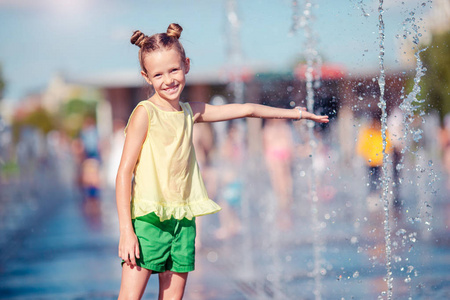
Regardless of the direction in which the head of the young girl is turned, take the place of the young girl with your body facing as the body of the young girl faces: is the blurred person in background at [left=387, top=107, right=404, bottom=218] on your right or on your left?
on your left

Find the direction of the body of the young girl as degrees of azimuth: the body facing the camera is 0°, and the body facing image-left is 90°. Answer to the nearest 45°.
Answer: approximately 315°

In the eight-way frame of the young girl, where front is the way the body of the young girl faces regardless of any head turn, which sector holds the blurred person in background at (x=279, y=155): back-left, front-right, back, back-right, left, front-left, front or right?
back-left
